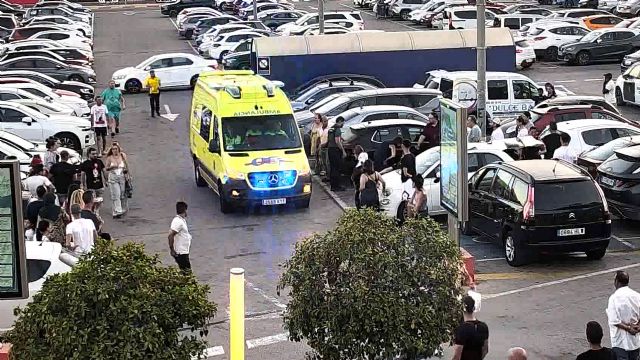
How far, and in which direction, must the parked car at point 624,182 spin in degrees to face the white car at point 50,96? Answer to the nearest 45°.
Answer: approximately 90° to its left

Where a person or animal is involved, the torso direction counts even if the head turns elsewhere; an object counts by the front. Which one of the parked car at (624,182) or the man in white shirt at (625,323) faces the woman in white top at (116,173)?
the man in white shirt

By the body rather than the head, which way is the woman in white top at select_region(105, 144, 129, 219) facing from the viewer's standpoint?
toward the camera

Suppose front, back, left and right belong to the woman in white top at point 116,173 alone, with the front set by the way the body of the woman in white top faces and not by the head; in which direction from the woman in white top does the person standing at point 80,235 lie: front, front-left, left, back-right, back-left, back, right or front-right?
front

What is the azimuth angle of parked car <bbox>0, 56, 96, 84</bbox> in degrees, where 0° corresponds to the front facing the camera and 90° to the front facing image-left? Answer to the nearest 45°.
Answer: approximately 270°

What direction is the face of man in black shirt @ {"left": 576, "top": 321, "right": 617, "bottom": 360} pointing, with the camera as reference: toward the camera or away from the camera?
away from the camera

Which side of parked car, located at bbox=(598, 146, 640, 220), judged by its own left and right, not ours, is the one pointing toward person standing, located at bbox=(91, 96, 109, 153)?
left

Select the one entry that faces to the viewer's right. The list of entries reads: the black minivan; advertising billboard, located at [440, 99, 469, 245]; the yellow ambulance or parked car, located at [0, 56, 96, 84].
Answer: the parked car

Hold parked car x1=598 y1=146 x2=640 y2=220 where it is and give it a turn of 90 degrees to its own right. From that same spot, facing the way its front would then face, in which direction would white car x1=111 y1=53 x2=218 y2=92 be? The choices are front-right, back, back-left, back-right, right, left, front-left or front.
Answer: back

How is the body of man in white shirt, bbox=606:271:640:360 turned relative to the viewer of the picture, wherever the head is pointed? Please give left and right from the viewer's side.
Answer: facing away from the viewer and to the left of the viewer

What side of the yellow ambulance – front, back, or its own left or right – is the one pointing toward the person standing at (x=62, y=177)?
right

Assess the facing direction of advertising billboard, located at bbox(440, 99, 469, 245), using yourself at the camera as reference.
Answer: facing to the left of the viewer
